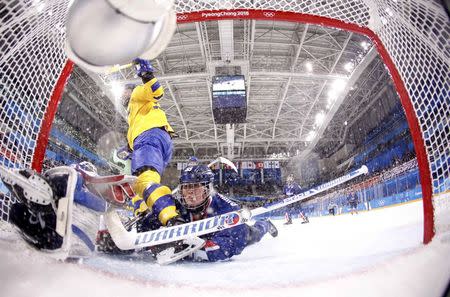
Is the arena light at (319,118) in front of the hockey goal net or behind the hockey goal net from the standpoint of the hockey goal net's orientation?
in front

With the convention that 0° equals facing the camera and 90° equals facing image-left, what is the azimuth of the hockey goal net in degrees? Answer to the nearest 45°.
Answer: approximately 180°

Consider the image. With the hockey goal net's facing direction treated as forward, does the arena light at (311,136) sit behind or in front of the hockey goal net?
in front
